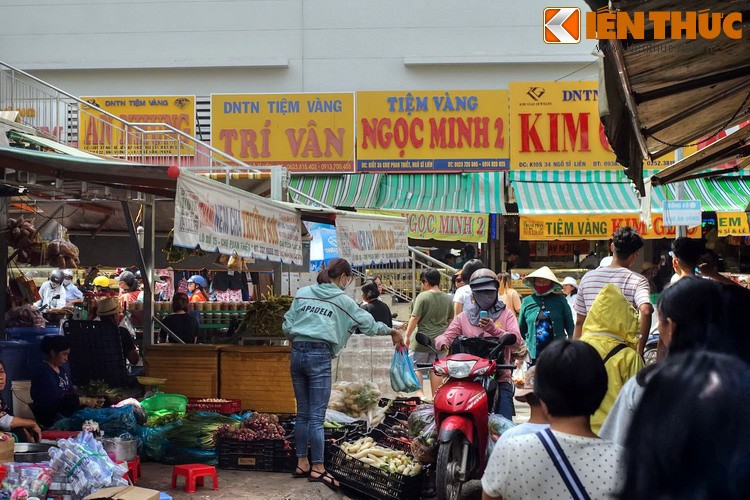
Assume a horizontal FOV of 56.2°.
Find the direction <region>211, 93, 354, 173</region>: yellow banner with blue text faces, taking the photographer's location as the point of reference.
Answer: facing the viewer

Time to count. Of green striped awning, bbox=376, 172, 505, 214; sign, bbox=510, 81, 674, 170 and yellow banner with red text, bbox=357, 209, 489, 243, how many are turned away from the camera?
0

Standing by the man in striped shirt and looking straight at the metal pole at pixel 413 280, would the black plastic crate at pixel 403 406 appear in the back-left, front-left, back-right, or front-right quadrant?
front-left

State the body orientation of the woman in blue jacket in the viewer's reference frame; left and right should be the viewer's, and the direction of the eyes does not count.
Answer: facing away from the viewer and to the right of the viewer

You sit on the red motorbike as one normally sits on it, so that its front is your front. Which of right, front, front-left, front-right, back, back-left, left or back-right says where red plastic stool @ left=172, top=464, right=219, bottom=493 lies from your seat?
right

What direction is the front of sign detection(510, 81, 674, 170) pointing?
toward the camera

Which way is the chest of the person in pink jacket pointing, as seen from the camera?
toward the camera

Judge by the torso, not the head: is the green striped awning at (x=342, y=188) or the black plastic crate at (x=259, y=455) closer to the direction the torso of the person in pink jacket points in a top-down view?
the black plastic crate

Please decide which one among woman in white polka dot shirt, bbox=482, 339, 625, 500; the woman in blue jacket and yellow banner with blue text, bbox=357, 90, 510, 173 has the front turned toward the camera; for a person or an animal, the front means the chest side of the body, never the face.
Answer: the yellow banner with blue text

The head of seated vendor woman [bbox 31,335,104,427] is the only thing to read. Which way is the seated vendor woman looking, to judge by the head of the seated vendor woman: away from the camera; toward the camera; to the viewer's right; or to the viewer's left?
to the viewer's right

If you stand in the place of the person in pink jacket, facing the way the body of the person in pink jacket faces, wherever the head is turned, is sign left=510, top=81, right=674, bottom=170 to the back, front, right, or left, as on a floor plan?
back

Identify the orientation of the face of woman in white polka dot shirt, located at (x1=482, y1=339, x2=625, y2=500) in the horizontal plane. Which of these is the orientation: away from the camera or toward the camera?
away from the camera

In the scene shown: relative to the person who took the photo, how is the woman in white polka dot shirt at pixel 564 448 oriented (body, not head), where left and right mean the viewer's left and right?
facing away from the viewer
